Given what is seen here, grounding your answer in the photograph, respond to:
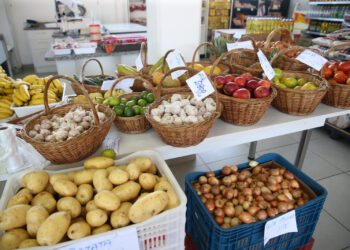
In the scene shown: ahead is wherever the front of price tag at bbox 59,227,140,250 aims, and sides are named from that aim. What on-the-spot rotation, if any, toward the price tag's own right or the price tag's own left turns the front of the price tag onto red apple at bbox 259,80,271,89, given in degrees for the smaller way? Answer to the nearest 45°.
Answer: approximately 135° to the price tag's own left

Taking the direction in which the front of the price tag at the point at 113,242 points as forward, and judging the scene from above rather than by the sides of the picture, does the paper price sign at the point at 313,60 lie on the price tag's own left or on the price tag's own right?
on the price tag's own left

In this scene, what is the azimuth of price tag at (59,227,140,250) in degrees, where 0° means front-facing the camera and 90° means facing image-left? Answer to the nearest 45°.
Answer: approximately 0°

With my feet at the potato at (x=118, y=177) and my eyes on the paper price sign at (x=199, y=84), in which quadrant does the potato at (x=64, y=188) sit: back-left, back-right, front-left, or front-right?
back-left

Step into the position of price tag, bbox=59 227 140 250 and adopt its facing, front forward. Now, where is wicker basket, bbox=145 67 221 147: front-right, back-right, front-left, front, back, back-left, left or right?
back-left

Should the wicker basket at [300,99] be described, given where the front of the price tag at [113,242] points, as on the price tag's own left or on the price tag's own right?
on the price tag's own left
